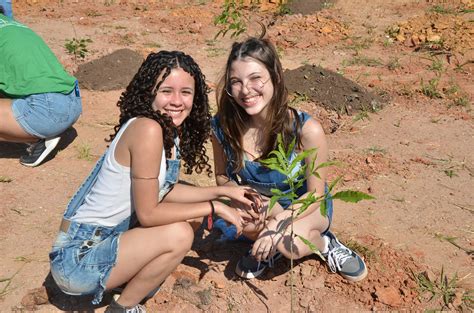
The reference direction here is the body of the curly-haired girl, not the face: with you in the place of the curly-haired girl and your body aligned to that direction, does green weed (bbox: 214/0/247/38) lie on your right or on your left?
on your left

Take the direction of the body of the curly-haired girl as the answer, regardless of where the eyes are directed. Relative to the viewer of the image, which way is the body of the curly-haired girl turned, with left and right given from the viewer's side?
facing to the right of the viewer

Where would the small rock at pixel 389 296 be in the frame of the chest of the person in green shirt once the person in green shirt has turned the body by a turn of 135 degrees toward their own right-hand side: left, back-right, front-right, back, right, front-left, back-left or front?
right

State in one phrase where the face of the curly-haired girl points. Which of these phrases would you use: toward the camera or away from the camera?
toward the camera

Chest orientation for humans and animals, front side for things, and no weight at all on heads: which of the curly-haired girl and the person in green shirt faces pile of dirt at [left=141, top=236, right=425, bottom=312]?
the curly-haired girl

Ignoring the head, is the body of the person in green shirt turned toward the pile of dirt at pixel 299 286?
no

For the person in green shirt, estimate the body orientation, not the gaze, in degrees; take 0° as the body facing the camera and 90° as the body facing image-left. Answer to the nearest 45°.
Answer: approximately 90°

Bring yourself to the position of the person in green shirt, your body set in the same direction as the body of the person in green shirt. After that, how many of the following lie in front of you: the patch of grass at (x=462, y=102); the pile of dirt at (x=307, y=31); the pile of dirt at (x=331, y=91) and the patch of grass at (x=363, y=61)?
0

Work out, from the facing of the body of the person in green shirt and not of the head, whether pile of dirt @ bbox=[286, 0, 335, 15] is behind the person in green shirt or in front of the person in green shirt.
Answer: behind

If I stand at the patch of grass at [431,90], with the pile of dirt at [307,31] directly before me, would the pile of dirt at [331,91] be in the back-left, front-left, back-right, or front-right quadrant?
front-left

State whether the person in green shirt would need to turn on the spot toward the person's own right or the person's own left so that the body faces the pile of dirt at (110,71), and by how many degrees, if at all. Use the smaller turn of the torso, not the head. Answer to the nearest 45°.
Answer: approximately 135° to the person's own right

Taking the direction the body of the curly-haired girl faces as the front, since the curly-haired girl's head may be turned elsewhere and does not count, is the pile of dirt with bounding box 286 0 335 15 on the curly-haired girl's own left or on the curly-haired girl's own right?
on the curly-haired girl's own left

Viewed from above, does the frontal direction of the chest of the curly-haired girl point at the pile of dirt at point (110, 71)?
no
